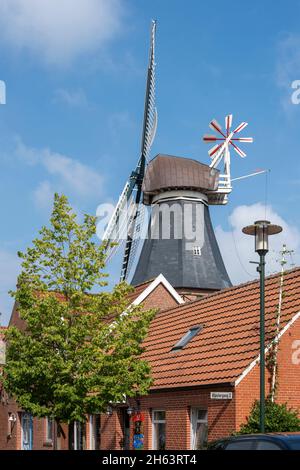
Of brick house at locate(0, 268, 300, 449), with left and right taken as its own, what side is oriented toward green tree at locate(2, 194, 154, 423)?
front

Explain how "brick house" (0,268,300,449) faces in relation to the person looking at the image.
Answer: facing the viewer and to the left of the viewer

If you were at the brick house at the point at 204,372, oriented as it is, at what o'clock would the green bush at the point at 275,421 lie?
The green bush is roughly at 10 o'clock from the brick house.

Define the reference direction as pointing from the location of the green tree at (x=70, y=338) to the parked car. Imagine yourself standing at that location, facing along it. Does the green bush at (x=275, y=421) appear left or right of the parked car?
left

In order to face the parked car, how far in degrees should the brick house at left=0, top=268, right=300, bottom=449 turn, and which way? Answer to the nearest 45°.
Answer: approximately 45° to its left
